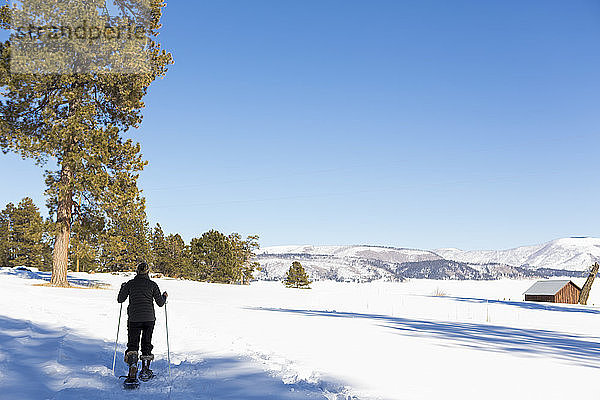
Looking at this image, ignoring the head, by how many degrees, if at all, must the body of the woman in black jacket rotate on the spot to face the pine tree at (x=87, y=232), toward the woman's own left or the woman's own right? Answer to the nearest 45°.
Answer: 0° — they already face it

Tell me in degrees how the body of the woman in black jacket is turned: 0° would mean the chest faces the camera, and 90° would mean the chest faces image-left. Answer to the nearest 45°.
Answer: approximately 180°

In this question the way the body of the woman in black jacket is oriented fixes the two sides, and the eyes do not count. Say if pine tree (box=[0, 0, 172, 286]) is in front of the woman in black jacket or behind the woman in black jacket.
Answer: in front
